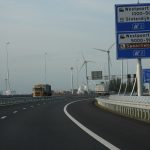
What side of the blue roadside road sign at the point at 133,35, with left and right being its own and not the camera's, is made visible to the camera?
front
